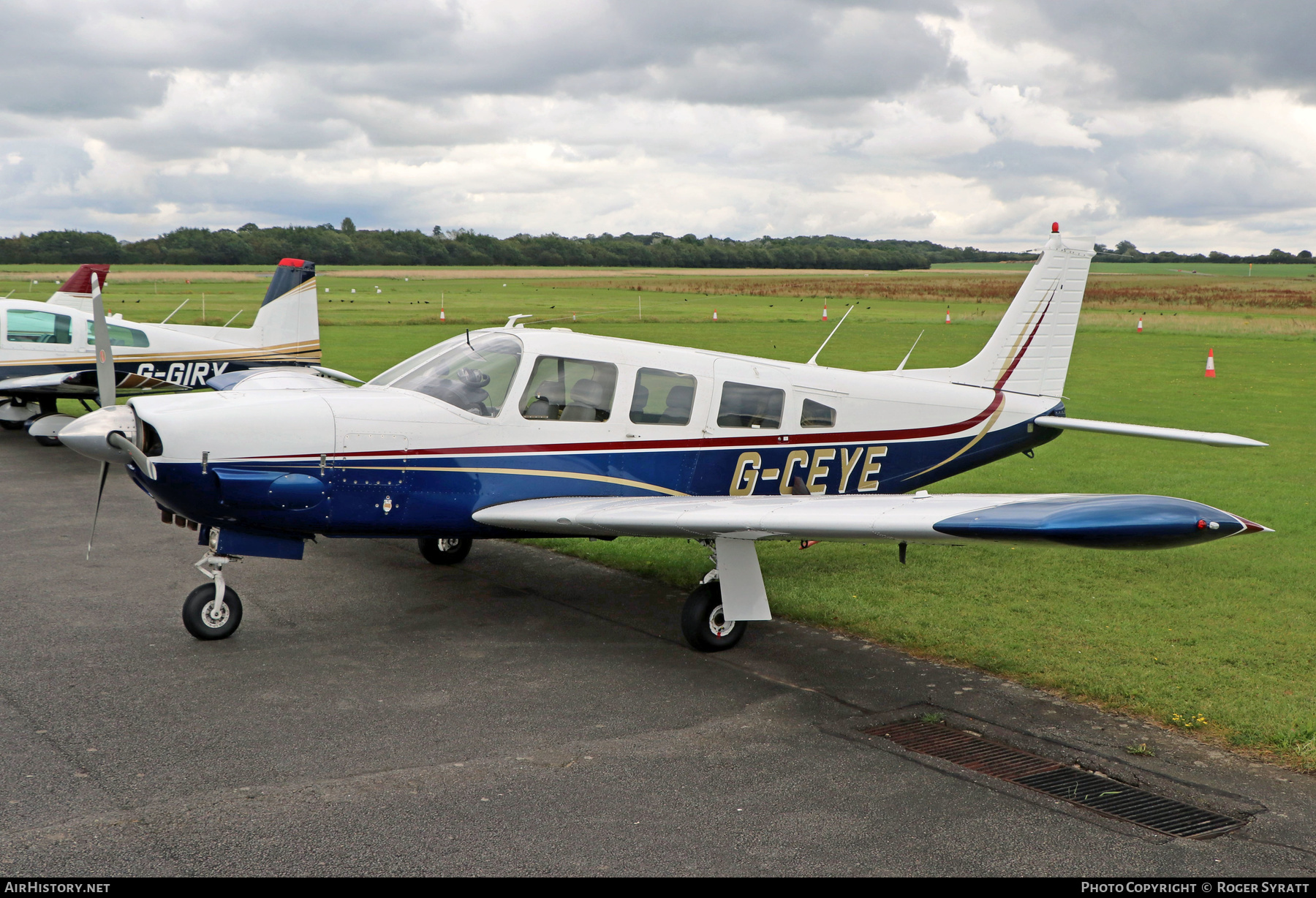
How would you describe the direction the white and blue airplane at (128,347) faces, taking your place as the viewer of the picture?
facing to the left of the viewer

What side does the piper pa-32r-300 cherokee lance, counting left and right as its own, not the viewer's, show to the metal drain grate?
left

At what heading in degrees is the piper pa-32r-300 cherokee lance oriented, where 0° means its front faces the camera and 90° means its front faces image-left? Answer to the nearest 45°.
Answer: approximately 45°

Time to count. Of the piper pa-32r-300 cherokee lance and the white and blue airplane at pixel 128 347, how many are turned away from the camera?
0

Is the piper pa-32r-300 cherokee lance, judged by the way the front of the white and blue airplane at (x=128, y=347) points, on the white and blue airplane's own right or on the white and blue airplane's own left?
on the white and blue airplane's own left

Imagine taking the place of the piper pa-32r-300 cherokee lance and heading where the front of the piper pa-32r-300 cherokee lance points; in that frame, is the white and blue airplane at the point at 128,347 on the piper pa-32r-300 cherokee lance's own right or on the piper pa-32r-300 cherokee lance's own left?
on the piper pa-32r-300 cherokee lance's own right

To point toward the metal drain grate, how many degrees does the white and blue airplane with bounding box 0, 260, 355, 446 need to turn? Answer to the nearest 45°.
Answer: approximately 90° to its left
